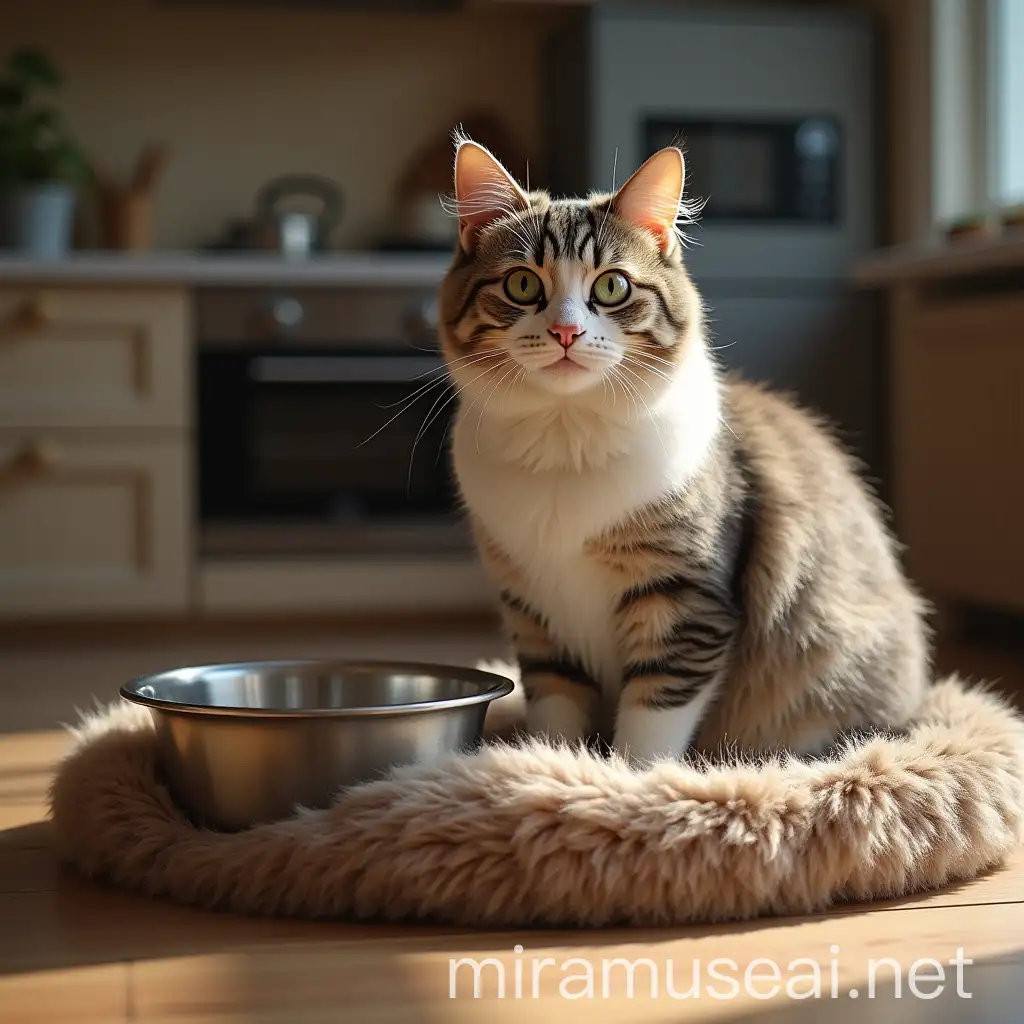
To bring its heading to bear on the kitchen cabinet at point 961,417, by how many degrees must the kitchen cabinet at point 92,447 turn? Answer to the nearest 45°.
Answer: approximately 90° to its left

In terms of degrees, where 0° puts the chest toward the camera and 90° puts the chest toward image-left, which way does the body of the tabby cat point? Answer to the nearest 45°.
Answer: approximately 45°

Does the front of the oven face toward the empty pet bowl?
yes

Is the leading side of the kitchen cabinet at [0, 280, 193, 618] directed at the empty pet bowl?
yes

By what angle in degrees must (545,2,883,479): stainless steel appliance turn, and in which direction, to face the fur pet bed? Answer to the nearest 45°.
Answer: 0° — it already faces it

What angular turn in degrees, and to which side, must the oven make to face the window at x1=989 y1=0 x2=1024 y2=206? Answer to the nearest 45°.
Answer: approximately 90° to its left

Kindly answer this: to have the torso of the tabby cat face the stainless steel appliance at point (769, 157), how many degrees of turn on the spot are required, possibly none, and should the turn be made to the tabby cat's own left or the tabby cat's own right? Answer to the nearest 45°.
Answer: approximately 135° to the tabby cat's own right

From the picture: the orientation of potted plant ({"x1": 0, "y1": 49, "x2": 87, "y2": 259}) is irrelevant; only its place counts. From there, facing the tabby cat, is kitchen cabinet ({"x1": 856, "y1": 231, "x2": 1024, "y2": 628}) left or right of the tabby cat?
left

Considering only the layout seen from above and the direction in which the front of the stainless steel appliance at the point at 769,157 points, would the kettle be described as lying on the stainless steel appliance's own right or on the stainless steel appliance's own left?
on the stainless steel appliance's own right
